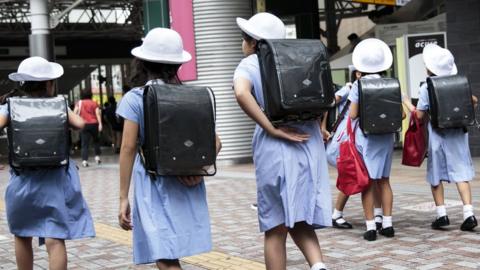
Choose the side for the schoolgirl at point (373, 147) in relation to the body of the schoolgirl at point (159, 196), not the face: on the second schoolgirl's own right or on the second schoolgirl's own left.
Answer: on the second schoolgirl's own right

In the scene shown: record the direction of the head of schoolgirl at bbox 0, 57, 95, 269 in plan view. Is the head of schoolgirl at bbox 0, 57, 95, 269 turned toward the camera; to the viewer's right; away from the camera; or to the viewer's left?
away from the camera

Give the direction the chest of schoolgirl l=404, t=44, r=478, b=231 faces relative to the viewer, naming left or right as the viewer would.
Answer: facing away from the viewer and to the left of the viewer

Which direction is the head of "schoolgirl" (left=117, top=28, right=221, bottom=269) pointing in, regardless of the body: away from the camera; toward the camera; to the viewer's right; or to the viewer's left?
away from the camera

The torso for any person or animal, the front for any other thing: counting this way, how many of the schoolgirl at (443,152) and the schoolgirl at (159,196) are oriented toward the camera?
0

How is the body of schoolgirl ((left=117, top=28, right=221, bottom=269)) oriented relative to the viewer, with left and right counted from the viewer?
facing away from the viewer and to the left of the viewer

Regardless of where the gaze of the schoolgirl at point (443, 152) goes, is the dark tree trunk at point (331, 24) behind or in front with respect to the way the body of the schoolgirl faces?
in front

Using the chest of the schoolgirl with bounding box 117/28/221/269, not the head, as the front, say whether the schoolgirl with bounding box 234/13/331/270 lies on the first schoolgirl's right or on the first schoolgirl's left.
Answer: on the first schoolgirl's right

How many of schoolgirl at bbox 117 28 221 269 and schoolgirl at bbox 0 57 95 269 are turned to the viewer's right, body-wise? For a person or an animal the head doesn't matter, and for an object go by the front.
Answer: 0

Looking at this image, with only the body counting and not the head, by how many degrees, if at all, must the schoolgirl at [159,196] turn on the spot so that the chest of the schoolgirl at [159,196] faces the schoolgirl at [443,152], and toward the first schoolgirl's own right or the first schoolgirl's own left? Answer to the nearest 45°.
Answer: approximately 90° to the first schoolgirl's own right

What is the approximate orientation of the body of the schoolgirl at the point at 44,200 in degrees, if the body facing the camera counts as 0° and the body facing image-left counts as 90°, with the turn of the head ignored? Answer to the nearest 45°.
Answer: approximately 180°

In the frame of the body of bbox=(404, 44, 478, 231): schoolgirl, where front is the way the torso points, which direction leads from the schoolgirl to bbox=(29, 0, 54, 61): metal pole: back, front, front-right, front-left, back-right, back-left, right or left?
front

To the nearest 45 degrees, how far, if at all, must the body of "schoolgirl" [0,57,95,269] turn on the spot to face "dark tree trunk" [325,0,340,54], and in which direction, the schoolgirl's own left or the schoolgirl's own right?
approximately 45° to the schoolgirl's own right
